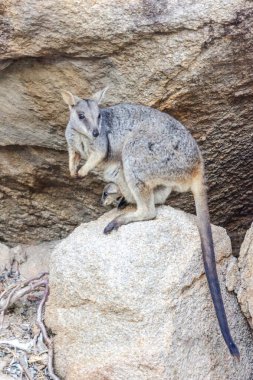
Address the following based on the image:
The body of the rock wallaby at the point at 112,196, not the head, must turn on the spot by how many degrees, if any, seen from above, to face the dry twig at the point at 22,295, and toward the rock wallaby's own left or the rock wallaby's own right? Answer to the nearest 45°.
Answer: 0° — it already faces it

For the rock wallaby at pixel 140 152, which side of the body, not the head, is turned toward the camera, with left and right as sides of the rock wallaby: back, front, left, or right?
left

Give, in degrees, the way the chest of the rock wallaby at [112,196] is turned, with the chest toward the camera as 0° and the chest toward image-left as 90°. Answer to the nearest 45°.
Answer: approximately 90°

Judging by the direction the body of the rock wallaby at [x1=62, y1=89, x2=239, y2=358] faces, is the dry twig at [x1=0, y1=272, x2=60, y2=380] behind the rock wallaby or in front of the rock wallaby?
in front
